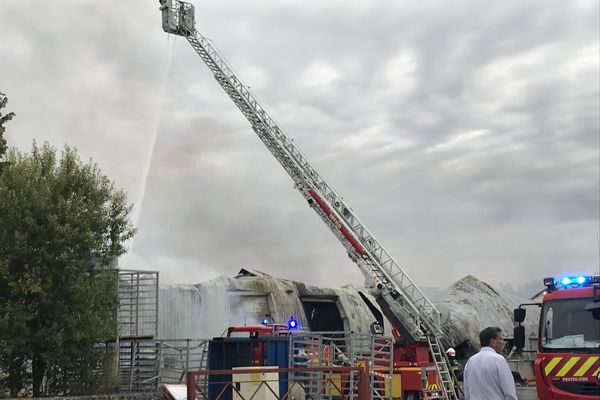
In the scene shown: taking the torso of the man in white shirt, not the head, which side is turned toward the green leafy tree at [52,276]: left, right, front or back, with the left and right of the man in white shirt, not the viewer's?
left

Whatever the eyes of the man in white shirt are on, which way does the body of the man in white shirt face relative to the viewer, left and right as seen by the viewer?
facing away from the viewer and to the right of the viewer

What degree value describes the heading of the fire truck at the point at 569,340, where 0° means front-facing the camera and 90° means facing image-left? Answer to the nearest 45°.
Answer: approximately 0°

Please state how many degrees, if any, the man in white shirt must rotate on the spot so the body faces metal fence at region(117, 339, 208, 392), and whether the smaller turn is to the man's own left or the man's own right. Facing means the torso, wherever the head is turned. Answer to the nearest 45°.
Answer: approximately 90° to the man's own left

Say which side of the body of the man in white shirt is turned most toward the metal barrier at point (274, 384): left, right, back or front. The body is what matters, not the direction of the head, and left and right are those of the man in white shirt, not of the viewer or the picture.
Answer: left

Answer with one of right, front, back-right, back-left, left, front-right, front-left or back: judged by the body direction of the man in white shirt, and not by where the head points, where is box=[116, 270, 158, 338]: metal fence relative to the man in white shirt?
left

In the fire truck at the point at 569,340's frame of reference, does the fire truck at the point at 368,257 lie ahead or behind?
behind

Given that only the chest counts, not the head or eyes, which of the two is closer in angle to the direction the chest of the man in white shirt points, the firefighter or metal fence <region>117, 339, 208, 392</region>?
the firefighter

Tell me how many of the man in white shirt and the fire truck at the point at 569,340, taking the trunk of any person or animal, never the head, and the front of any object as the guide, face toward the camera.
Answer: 1

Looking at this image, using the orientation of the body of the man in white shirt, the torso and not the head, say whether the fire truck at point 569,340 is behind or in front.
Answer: in front

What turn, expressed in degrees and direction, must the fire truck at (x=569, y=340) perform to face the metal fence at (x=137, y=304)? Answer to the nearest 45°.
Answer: approximately 135° to its right

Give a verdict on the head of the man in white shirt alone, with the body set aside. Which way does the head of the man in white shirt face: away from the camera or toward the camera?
away from the camera

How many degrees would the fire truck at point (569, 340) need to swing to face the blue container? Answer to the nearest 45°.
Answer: approximately 135° to its right
